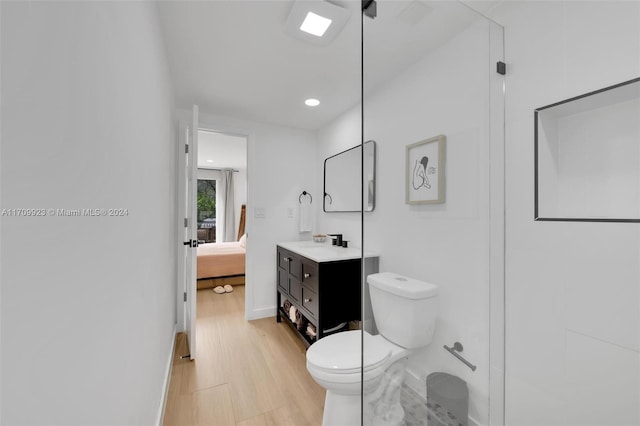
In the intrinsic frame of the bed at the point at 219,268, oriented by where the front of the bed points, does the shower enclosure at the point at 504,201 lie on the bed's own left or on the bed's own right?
on the bed's own left

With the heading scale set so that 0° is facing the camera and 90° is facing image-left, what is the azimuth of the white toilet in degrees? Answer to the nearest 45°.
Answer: approximately 45°

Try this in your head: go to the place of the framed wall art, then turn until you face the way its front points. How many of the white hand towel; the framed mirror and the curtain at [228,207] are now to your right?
3

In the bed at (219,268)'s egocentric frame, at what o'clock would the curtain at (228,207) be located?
The curtain is roughly at 3 o'clock from the bed.

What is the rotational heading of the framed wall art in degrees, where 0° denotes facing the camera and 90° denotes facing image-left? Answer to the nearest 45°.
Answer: approximately 45°

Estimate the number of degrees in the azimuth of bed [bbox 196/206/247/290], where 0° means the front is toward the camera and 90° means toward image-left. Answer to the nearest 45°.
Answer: approximately 90°

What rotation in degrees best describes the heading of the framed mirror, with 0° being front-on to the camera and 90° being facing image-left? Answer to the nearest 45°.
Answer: approximately 45°

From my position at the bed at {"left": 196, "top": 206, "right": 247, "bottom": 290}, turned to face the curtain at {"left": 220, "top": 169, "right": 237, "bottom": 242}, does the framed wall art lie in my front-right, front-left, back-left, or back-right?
back-right
